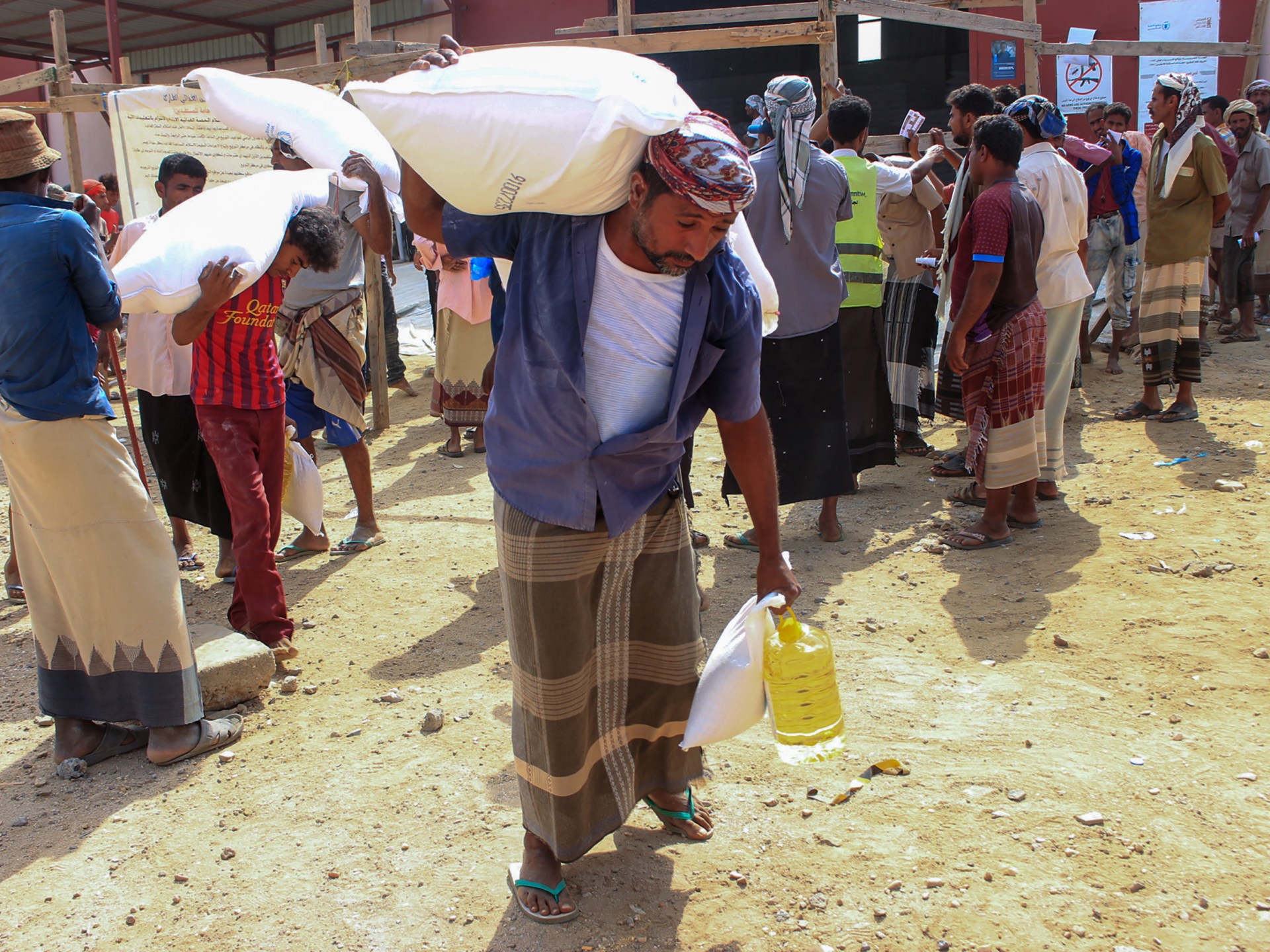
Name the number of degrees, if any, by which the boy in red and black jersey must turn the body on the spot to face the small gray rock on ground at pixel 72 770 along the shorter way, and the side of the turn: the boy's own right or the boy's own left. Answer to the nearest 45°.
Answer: approximately 90° to the boy's own right

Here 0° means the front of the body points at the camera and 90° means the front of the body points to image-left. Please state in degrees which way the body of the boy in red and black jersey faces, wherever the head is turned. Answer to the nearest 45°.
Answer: approximately 315°

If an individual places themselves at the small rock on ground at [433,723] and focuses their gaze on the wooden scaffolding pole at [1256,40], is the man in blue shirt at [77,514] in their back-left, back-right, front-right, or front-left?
back-left

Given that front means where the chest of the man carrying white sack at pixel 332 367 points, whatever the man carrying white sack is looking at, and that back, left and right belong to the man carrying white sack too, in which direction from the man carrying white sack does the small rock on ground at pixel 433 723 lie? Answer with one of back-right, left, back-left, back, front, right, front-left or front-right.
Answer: front-left

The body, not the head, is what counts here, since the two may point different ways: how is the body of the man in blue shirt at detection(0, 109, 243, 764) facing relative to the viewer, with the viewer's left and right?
facing away from the viewer and to the right of the viewer

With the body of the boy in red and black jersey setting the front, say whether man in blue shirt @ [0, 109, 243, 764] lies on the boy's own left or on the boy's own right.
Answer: on the boy's own right

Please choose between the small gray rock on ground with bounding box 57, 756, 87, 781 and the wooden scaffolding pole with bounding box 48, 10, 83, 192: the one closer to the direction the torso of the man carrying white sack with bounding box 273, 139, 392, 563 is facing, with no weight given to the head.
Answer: the small gray rock on ground

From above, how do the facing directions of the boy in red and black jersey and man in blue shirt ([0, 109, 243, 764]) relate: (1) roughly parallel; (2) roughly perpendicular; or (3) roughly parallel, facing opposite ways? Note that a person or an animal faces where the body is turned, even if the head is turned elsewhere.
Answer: roughly perpendicular

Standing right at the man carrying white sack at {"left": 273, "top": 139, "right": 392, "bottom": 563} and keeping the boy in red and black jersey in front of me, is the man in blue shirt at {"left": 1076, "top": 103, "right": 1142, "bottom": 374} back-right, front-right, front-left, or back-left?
back-left

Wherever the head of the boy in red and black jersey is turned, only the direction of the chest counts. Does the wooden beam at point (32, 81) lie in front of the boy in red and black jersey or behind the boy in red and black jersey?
behind

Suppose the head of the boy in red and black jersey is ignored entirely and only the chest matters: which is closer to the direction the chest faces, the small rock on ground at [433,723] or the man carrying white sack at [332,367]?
the small rock on ground
